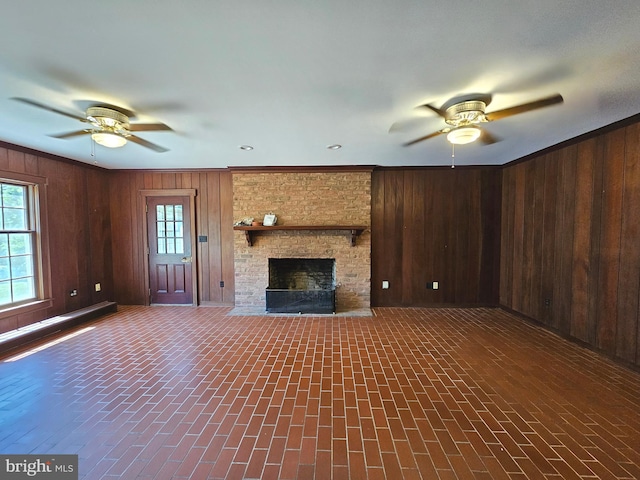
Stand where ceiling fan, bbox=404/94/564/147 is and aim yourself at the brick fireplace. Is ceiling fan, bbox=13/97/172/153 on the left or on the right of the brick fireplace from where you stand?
left

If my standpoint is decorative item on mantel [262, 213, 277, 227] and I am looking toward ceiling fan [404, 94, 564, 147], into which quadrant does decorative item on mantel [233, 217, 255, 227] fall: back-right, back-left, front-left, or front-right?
back-right

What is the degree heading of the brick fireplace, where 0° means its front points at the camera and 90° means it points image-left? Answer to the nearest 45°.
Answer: approximately 0°

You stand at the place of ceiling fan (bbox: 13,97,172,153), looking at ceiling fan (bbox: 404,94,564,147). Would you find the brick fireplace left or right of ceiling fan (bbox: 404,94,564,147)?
left

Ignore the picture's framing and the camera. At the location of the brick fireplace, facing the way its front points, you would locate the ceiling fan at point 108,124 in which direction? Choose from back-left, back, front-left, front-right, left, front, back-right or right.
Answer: front-right
